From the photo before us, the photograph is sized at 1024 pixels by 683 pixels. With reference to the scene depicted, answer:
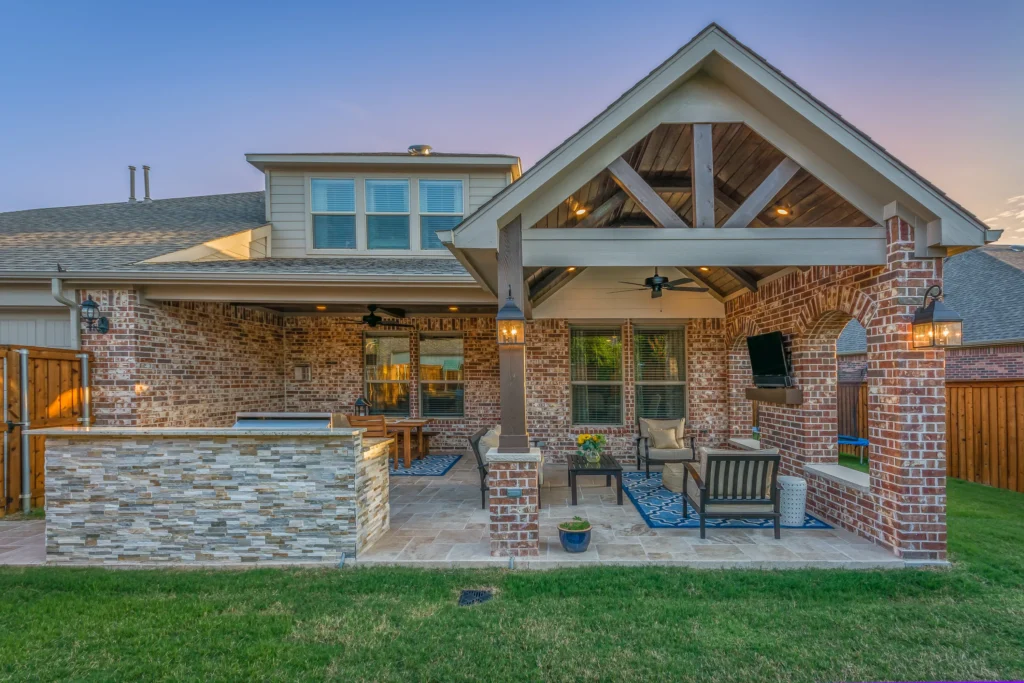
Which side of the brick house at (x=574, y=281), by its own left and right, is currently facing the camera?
back

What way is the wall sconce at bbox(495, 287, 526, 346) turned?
toward the camera

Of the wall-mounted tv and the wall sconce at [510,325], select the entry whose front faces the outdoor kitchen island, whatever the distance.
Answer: the wall-mounted tv

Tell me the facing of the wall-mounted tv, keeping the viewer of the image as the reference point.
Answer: facing the viewer and to the left of the viewer

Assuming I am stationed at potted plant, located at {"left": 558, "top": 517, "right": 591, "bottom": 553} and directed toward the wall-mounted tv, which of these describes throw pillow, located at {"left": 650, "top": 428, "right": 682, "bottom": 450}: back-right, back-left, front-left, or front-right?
front-left

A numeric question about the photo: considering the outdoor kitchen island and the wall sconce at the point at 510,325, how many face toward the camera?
1

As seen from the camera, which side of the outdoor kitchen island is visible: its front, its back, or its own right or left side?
back

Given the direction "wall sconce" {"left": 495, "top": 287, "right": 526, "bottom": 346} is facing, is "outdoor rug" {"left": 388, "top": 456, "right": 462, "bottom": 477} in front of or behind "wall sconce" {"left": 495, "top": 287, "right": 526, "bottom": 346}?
behind

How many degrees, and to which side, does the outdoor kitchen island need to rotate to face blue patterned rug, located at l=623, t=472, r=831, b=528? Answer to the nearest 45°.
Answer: approximately 90° to its right

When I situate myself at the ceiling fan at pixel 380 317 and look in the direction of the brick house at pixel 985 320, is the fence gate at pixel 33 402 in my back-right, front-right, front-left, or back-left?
back-right
